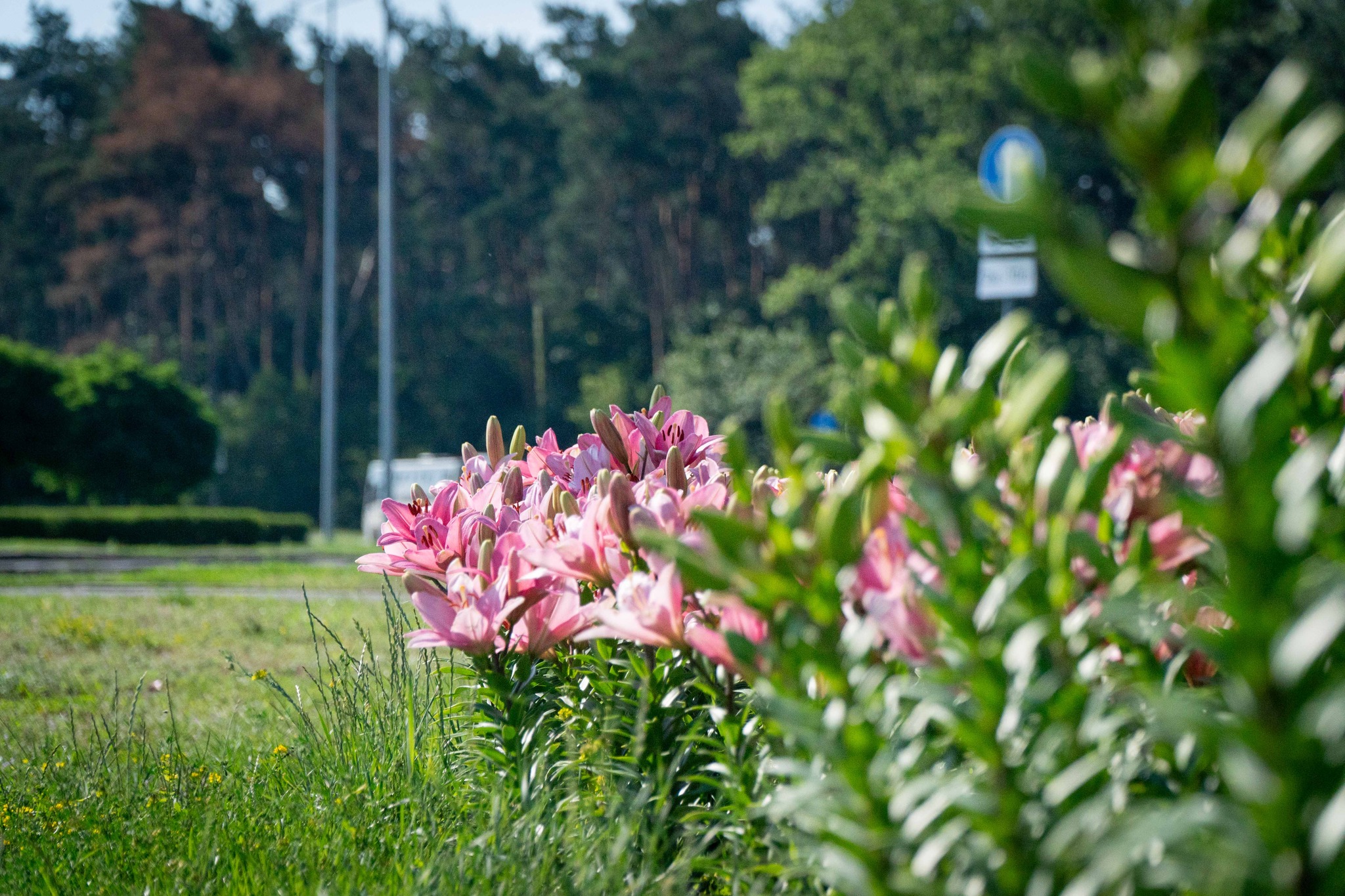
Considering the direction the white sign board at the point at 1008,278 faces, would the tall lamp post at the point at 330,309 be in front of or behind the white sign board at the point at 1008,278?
behind

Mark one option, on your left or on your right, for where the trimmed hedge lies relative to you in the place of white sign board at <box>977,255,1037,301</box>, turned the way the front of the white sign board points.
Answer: on your right

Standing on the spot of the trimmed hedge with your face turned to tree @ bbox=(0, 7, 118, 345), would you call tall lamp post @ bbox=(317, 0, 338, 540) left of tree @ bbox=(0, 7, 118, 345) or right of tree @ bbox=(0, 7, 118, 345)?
right

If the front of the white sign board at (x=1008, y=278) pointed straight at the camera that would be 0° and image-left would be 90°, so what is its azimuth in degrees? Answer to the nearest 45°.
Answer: approximately 0°
